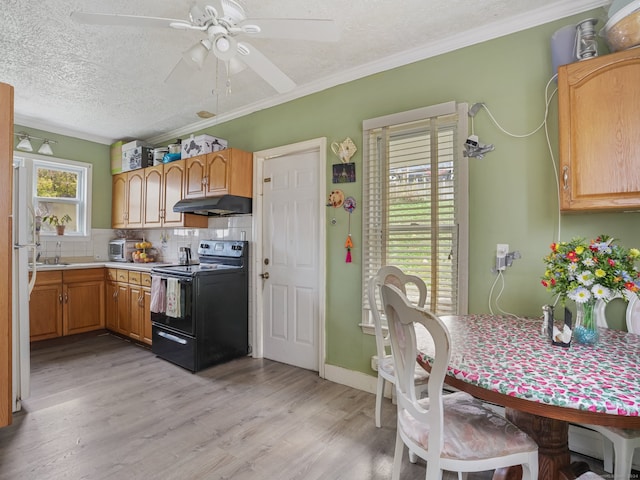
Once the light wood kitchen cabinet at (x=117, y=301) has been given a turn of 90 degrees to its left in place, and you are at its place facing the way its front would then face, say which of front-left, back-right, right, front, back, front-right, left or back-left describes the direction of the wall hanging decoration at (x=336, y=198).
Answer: front

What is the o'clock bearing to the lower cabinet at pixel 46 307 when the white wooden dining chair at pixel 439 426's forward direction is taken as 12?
The lower cabinet is roughly at 8 o'clock from the white wooden dining chair.

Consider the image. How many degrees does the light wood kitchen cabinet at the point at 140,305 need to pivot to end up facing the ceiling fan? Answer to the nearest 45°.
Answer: approximately 45° to its left

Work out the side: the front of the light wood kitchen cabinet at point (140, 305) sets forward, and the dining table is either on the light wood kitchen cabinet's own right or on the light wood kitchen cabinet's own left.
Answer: on the light wood kitchen cabinet's own left

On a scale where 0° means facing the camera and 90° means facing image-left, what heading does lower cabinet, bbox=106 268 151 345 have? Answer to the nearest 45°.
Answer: approximately 45°

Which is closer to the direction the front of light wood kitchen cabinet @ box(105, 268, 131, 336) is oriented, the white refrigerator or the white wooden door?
the white refrigerator

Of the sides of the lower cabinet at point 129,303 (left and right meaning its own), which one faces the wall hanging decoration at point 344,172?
left

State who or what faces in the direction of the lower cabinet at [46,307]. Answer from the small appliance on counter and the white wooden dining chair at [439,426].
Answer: the small appliance on counter

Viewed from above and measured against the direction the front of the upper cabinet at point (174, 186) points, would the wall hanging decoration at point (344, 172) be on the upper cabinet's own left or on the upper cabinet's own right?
on the upper cabinet's own left

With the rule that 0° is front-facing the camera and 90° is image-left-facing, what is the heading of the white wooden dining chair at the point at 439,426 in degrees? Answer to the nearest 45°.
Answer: approximately 225°

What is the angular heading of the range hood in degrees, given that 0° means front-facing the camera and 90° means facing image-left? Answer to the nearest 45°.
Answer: approximately 45°

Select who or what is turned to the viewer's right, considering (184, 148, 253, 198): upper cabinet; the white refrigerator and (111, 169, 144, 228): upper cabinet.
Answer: the white refrigerator

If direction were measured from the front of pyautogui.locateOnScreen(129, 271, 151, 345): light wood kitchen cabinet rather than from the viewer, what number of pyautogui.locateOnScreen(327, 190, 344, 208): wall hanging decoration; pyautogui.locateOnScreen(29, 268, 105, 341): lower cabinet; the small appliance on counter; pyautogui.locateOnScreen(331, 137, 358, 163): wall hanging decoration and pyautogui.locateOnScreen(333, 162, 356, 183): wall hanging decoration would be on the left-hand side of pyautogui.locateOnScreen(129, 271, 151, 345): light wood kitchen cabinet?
3
